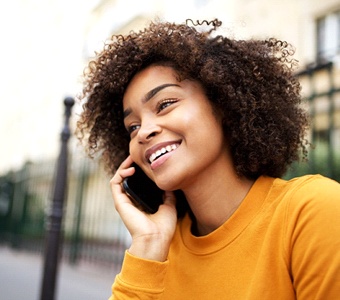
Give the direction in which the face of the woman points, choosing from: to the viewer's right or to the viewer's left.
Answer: to the viewer's left

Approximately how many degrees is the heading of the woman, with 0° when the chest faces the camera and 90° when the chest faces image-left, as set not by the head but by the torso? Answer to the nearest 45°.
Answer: approximately 45°

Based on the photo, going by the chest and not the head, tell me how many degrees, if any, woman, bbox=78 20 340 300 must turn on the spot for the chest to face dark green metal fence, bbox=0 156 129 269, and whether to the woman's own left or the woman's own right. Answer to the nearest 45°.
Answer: approximately 135° to the woman's own right

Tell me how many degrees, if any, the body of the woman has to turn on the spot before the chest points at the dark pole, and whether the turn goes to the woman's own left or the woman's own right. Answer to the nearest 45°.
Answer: approximately 90° to the woman's own right
